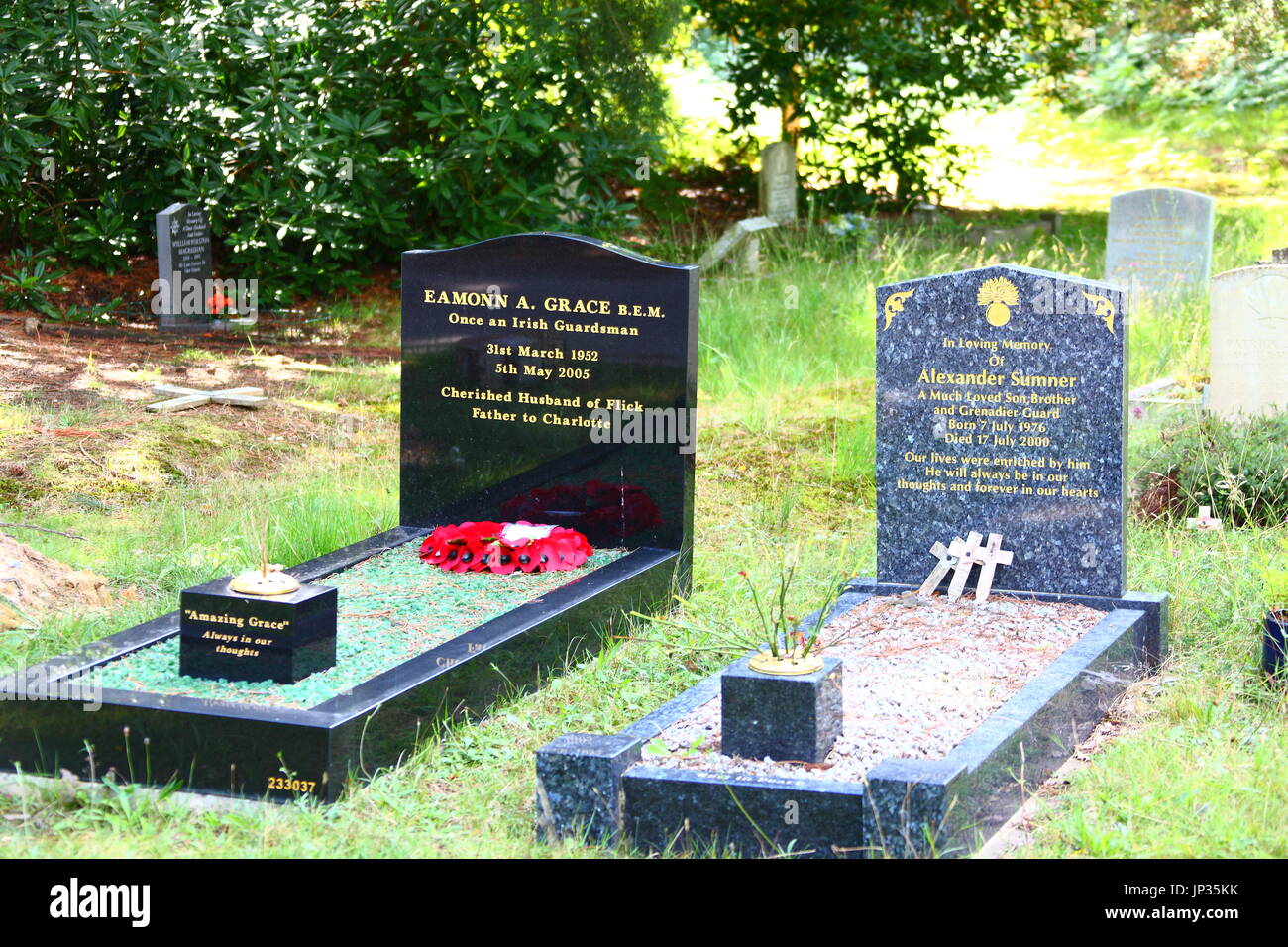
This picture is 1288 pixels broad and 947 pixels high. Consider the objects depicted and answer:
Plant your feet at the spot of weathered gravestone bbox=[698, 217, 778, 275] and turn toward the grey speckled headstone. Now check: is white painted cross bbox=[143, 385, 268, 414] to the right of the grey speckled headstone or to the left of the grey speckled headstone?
right

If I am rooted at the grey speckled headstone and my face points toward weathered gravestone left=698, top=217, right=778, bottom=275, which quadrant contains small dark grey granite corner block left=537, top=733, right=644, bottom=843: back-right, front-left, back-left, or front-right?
back-left

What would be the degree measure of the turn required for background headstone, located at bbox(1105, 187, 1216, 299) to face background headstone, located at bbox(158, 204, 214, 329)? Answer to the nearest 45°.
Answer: approximately 45° to its right

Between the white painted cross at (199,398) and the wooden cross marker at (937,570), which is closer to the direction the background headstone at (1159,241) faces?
the wooden cross marker

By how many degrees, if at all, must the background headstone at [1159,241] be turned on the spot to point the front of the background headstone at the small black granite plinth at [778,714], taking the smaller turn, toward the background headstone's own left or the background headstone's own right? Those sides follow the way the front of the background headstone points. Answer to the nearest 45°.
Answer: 0° — it already faces it

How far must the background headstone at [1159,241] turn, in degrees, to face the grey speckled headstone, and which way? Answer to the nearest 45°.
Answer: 0° — it already faces it

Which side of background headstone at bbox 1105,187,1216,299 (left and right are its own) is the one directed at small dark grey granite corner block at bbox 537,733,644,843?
front

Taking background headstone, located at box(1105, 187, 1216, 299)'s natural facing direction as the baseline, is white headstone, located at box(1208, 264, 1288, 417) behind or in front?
in front

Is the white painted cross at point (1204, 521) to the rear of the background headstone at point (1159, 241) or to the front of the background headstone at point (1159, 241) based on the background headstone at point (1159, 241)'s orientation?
to the front

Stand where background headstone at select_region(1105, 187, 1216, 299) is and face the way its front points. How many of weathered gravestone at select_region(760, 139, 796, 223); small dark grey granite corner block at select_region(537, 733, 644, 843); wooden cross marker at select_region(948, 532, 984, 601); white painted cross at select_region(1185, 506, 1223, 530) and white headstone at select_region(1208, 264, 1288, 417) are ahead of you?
4

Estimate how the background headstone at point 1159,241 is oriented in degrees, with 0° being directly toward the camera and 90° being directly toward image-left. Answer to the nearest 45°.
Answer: approximately 0°

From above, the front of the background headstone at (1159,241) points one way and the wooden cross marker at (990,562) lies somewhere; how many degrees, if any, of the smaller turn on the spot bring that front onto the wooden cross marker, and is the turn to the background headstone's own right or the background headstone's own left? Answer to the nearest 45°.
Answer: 0° — it already faces it

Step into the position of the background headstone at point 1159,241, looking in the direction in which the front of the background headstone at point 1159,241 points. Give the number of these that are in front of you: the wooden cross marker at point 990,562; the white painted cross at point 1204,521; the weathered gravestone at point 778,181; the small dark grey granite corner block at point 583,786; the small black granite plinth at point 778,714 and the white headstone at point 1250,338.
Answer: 5
